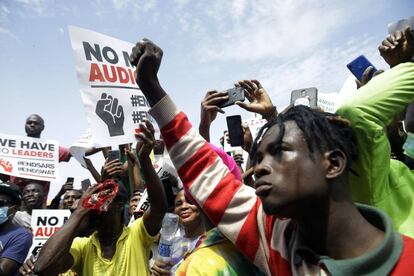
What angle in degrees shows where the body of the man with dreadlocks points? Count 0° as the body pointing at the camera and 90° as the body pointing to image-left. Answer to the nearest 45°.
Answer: approximately 45°

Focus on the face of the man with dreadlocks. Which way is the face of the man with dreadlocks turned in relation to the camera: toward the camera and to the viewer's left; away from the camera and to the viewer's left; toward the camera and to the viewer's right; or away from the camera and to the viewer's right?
toward the camera and to the viewer's left
